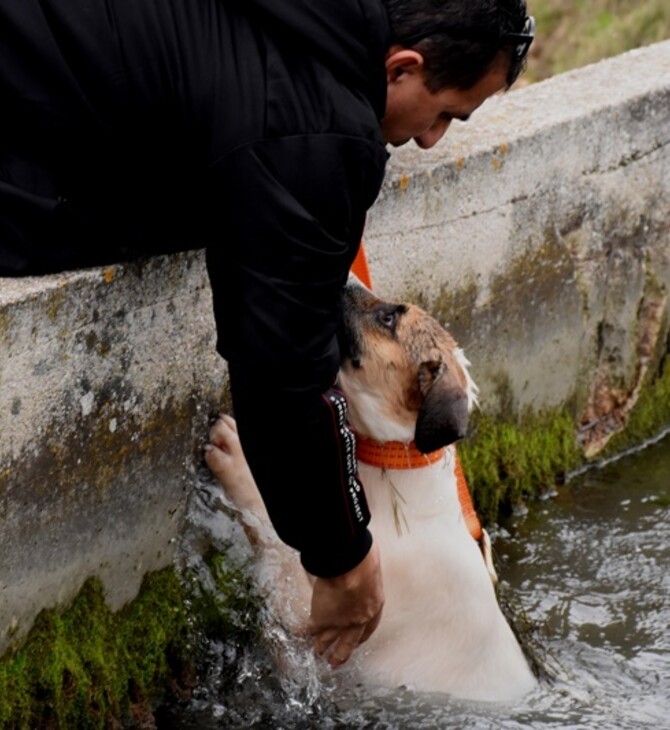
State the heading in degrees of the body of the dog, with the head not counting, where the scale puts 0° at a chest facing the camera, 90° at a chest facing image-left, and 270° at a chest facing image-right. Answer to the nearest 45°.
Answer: approximately 90°

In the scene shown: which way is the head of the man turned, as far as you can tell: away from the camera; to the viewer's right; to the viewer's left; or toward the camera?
to the viewer's right
